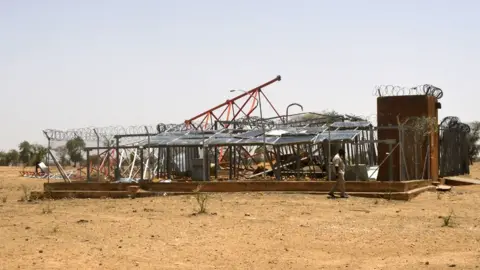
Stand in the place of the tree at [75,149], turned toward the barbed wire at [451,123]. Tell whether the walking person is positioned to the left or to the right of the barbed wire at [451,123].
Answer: right

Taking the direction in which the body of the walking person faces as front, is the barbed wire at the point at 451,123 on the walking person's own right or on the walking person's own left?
on the walking person's own left
